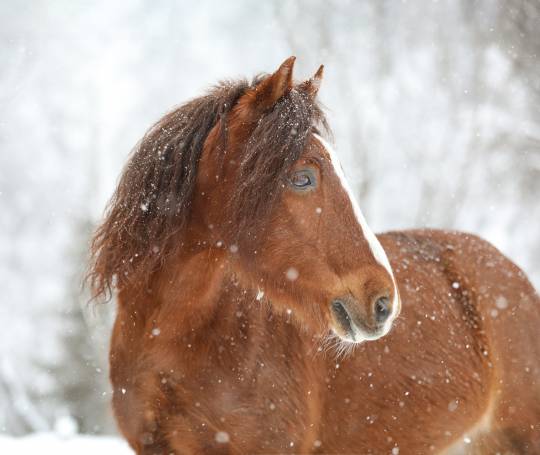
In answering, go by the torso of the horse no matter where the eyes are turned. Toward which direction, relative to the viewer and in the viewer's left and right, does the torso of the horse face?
facing the viewer and to the left of the viewer
